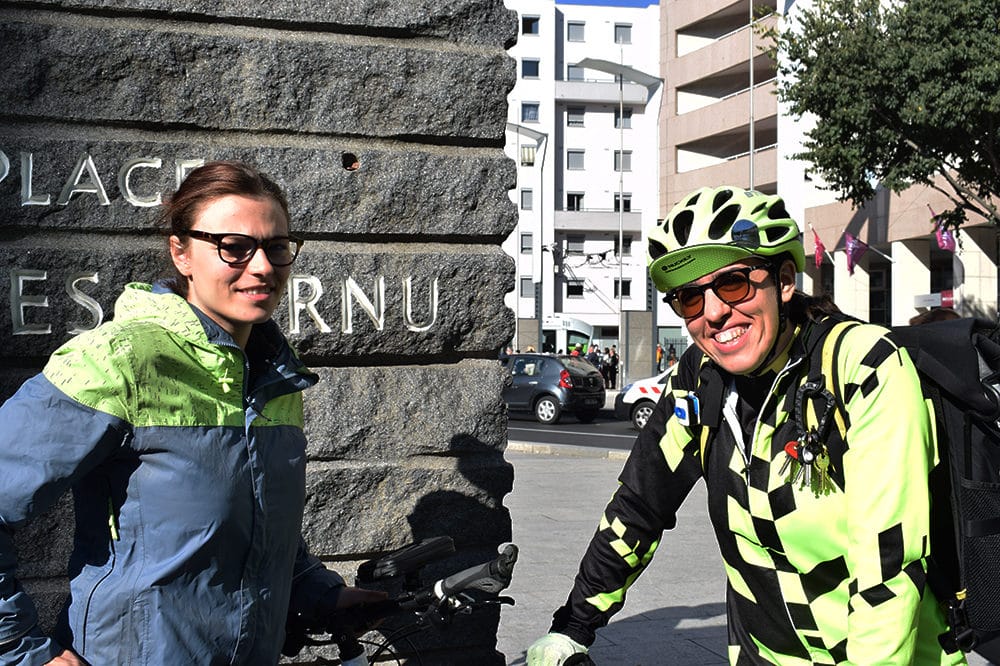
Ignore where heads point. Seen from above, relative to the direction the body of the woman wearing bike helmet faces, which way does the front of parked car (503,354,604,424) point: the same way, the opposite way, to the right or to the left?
to the right

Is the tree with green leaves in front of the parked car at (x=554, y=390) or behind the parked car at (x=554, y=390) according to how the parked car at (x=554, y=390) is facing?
behind

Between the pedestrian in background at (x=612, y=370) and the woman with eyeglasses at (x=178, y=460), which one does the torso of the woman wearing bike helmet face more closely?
the woman with eyeglasses

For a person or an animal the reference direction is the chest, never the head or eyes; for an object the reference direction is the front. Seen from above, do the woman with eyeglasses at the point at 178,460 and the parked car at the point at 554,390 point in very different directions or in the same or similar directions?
very different directions

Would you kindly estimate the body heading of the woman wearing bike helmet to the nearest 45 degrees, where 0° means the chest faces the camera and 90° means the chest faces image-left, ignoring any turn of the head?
approximately 45°

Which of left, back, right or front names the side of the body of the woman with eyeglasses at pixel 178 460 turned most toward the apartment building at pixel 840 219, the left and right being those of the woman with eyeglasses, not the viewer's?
left

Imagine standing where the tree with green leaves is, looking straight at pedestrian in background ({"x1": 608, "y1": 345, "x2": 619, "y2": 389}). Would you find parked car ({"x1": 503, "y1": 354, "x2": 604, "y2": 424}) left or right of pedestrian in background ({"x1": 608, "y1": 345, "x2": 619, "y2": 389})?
left

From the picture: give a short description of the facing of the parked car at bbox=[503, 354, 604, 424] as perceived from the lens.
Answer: facing away from the viewer and to the left of the viewer

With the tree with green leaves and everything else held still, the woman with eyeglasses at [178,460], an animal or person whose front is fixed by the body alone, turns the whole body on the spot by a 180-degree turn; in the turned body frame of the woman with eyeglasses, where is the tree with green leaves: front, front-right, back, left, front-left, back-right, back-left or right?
right

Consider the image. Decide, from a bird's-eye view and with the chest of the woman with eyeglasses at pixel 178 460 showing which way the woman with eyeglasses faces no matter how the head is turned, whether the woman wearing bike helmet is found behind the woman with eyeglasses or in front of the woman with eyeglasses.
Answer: in front

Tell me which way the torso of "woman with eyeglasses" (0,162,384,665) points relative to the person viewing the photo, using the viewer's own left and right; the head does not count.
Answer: facing the viewer and to the right of the viewer

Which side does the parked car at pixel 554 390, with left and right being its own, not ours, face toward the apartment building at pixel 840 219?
right
